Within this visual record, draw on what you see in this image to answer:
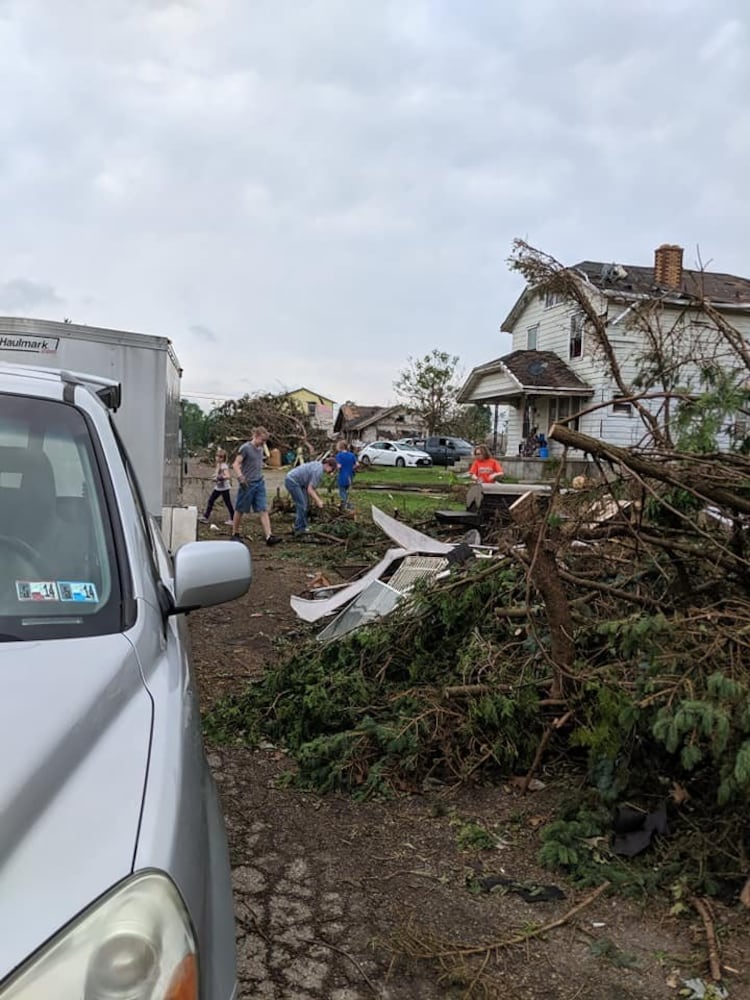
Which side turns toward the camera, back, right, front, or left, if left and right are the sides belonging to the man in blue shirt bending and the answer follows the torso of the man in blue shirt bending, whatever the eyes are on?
right

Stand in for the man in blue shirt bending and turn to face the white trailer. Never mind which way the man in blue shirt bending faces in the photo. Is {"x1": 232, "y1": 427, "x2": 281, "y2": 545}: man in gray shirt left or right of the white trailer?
right

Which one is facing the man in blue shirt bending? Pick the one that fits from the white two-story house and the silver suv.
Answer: the white two-story house

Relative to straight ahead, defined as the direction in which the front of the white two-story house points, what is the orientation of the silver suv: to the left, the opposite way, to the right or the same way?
to the left

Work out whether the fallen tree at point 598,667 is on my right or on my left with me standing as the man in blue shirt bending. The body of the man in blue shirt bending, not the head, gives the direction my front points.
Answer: on my right

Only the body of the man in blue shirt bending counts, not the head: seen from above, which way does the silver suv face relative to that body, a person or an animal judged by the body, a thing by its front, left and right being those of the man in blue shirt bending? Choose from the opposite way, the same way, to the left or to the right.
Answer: to the right

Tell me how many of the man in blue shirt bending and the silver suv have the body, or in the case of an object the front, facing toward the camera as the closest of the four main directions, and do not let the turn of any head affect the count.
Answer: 1

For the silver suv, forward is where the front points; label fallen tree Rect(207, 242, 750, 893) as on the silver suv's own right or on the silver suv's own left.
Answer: on the silver suv's own left

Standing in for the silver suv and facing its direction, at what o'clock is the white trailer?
The white trailer is roughly at 6 o'clock from the silver suv.

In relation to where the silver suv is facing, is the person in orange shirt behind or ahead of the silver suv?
behind

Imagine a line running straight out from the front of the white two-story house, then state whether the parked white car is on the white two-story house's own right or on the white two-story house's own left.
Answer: on the white two-story house's own right

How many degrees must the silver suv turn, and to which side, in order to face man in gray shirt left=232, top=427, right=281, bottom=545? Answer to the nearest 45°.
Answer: approximately 180°
